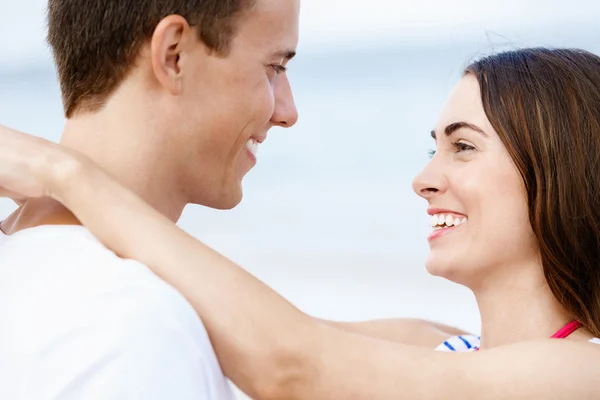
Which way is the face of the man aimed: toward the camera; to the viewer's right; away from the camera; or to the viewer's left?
to the viewer's right

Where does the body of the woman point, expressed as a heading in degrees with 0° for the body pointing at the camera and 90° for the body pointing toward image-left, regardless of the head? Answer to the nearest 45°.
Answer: approximately 90°
